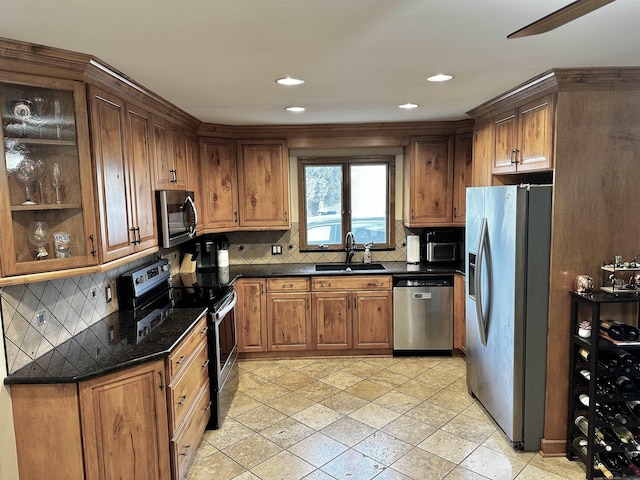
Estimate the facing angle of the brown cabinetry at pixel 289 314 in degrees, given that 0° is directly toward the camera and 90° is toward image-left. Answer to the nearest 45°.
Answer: approximately 0°

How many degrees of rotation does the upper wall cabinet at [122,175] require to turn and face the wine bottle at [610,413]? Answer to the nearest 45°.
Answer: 0° — it already faces it

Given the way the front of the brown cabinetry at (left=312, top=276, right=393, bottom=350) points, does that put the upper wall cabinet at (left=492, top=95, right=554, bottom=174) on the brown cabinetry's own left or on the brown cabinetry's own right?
on the brown cabinetry's own left

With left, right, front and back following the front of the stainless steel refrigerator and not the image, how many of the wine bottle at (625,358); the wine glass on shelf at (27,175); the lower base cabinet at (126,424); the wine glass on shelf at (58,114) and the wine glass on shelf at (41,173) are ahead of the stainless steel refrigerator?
4

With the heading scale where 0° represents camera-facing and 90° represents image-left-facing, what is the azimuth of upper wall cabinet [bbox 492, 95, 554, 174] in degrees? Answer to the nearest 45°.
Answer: approximately 45°
